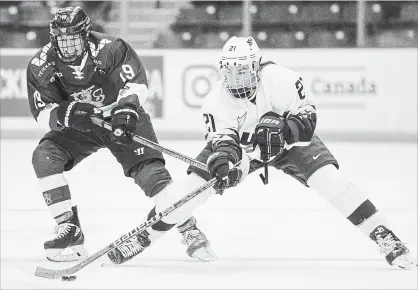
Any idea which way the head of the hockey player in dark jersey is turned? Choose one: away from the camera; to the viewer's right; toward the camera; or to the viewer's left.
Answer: toward the camera

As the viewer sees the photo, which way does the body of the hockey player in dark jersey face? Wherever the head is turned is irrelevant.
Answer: toward the camera

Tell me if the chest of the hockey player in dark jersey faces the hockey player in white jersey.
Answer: no

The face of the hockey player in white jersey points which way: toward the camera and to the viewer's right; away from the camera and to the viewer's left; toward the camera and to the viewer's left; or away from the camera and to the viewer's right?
toward the camera and to the viewer's left
